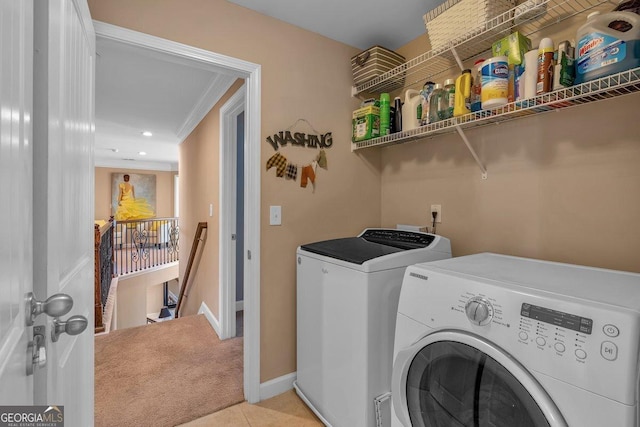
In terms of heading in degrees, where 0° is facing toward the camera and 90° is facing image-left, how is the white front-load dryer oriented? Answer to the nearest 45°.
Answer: approximately 45°

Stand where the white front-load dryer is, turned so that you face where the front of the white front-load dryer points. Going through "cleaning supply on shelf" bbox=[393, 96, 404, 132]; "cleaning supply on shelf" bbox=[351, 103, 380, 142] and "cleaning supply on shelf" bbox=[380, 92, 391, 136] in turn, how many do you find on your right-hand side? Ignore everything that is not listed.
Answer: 3

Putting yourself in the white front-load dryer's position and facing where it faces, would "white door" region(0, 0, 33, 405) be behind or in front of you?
in front

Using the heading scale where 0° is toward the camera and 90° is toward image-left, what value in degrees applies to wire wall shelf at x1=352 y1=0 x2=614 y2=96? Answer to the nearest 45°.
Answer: approximately 45°

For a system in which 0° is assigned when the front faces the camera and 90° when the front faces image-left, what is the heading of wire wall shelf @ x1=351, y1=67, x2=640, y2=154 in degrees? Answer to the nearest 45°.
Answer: approximately 45°
